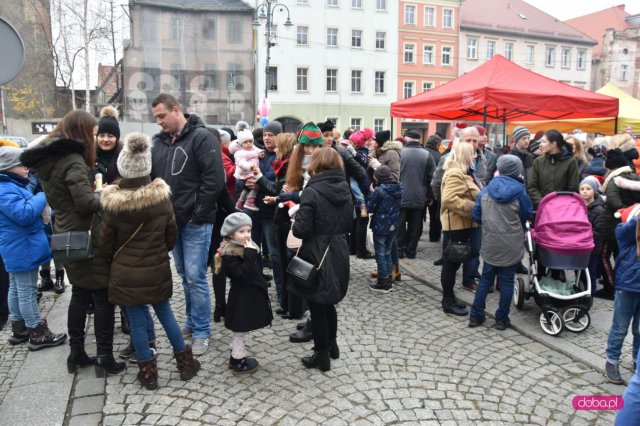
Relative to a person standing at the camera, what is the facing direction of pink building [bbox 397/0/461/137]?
facing the viewer

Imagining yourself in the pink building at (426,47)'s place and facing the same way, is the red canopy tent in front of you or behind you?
in front

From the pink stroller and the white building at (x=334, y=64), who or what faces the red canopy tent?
the white building

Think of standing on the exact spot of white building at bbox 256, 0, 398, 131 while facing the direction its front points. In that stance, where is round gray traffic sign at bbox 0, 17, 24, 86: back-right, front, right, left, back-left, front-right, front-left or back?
front

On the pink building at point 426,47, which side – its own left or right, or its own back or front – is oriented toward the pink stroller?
front

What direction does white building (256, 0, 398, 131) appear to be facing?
toward the camera

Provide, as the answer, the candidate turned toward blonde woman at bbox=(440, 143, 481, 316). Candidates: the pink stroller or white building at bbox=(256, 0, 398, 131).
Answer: the white building

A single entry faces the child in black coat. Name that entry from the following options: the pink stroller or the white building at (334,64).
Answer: the white building

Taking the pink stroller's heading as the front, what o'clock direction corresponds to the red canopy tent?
The red canopy tent is roughly at 7 o'clock from the pink stroller.

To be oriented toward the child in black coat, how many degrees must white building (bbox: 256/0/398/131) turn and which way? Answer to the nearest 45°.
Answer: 0° — it already faces them

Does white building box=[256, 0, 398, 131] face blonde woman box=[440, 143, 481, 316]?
yes
